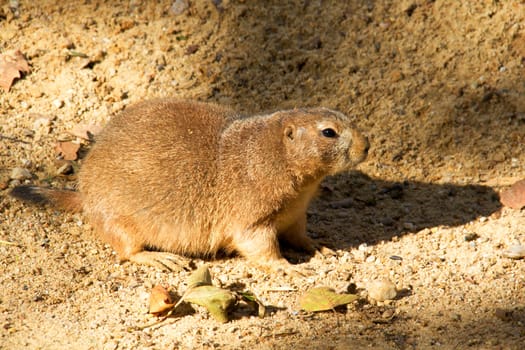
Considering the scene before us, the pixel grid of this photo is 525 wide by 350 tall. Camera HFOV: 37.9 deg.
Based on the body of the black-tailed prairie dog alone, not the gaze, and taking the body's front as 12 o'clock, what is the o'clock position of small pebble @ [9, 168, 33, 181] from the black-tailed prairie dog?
The small pebble is roughly at 7 o'clock from the black-tailed prairie dog.

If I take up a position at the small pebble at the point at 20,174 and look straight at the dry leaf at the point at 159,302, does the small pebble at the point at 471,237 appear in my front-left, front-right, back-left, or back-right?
front-left

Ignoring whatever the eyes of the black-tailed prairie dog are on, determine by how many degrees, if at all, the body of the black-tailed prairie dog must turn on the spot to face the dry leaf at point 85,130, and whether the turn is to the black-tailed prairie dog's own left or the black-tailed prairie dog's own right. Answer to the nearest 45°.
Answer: approximately 135° to the black-tailed prairie dog's own left

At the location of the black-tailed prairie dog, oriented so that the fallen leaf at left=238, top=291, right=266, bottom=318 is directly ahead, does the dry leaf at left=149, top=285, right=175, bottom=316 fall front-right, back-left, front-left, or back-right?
front-right

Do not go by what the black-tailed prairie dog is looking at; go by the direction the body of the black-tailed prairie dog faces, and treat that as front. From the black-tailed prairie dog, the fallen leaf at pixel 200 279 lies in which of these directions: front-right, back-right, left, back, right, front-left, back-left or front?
right

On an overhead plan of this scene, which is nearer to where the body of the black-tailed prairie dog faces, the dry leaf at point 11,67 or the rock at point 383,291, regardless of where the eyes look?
the rock

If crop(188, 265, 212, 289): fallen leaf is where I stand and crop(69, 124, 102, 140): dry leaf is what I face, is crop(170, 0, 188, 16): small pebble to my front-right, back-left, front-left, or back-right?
front-right

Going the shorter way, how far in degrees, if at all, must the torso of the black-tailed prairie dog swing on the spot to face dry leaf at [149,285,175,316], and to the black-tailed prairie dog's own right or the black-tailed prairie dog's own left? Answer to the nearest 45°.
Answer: approximately 90° to the black-tailed prairie dog's own right

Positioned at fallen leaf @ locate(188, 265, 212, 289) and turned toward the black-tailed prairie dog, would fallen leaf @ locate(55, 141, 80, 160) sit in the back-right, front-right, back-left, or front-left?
front-left

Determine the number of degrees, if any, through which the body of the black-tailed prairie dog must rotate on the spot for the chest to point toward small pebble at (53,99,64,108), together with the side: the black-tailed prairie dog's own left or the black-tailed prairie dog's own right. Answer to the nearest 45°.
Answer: approximately 135° to the black-tailed prairie dog's own left

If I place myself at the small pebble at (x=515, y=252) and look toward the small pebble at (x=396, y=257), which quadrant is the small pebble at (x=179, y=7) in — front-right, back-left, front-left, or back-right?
front-right

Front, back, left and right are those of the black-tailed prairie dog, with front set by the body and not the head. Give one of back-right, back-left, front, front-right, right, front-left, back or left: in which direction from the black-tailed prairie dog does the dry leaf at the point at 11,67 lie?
back-left

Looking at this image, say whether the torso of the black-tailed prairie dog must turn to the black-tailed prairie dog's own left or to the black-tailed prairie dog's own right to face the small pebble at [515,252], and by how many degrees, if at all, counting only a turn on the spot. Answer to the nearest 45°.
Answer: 0° — it already faces it

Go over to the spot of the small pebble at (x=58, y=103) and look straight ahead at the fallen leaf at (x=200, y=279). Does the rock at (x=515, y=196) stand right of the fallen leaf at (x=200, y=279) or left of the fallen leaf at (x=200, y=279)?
left

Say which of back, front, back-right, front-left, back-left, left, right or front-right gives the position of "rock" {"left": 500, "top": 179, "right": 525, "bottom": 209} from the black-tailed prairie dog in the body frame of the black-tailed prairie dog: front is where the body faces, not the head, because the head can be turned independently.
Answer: front

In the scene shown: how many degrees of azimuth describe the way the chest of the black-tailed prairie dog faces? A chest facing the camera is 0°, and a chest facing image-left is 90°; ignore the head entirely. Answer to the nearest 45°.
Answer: approximately 270°

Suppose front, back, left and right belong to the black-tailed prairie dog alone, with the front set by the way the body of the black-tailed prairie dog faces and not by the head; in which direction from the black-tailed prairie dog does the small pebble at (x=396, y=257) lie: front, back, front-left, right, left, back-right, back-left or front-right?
front

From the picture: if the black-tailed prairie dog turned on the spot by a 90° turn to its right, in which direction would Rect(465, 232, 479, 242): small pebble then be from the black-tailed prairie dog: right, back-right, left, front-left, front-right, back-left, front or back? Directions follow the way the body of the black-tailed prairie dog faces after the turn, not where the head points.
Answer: left

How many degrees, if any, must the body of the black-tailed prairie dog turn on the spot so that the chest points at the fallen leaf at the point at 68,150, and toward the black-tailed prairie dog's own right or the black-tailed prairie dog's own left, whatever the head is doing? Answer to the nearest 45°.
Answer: approximately 135° to the black-tailed prairie dog's own left
